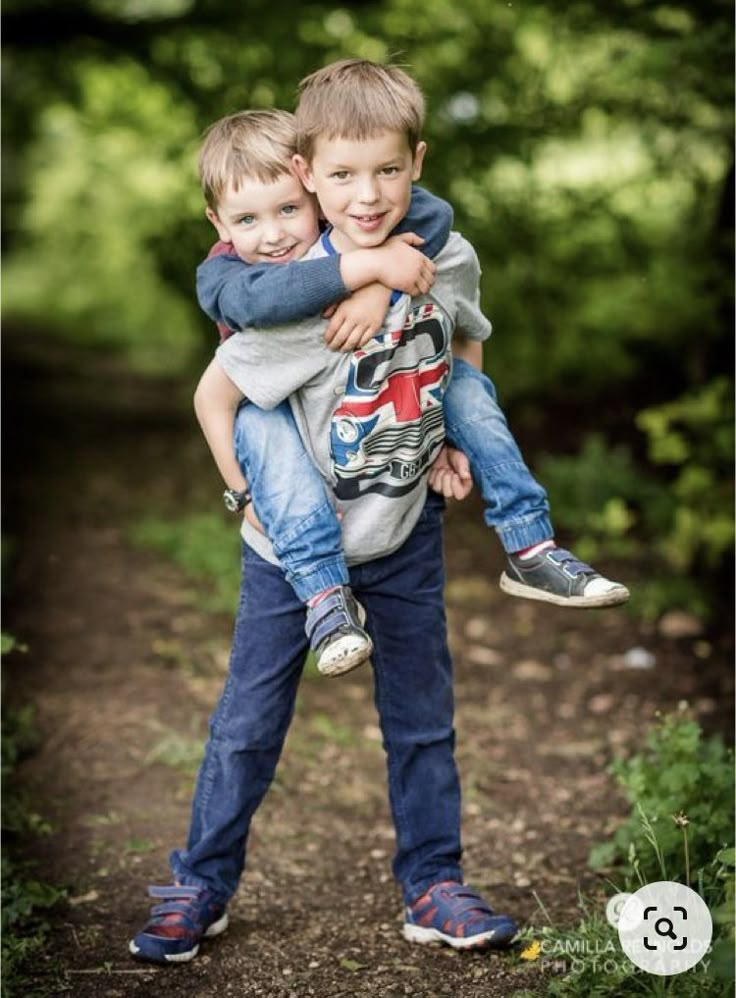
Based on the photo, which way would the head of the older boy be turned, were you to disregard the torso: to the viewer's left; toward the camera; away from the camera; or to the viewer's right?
toward the camera

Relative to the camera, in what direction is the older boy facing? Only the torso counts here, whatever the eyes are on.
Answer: toward the camera

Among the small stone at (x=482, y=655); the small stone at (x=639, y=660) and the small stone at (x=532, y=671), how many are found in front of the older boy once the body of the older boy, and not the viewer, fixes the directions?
0

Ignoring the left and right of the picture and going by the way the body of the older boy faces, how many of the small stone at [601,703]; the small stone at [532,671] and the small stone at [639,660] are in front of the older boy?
0

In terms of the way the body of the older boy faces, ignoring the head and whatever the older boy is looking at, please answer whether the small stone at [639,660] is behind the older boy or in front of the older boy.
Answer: behind

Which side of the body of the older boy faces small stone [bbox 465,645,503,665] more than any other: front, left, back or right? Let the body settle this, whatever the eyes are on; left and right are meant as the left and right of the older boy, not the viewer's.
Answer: back

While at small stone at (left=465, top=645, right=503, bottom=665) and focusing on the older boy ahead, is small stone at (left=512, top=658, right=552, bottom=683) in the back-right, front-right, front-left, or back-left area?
front-left

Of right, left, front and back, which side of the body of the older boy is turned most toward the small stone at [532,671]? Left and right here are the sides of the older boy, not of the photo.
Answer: back

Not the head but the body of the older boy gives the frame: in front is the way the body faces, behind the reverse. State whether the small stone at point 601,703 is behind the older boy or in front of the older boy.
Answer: behind
